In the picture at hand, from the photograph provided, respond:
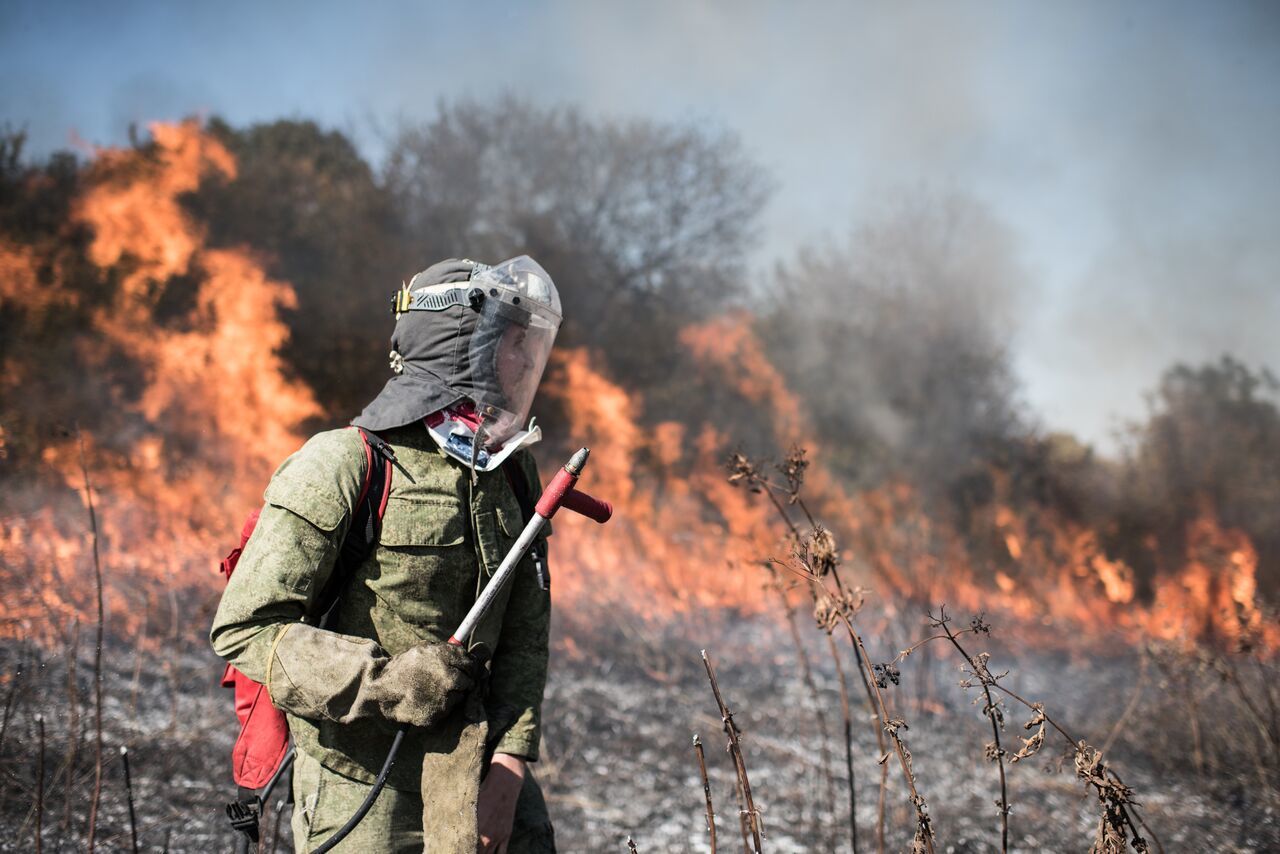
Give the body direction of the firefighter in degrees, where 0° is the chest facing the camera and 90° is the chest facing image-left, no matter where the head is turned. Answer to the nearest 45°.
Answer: approximately 315°

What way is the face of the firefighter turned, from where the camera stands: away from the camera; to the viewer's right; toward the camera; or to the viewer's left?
to the viewer's right
